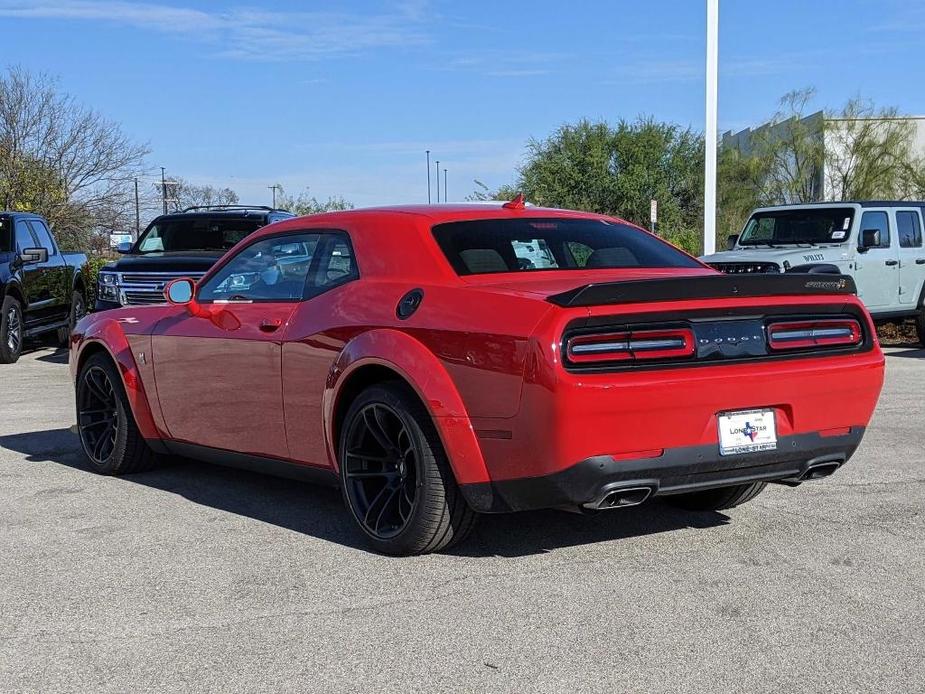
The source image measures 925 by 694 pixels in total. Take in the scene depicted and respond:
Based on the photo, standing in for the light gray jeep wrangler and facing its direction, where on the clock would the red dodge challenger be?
The red dodge challenger is roughly at 11 o'clock from the light gray jeep wrangler.

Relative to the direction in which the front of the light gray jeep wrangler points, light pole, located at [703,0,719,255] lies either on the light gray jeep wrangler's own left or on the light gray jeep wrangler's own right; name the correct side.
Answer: on the light gray jeep wrangler's own right

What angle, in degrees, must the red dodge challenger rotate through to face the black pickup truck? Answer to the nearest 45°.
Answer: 0° — it already faces it

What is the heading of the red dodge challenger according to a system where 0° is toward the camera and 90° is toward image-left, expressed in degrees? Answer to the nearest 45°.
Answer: approximately 135°

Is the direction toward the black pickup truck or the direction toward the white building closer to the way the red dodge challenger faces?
the black pickup truck

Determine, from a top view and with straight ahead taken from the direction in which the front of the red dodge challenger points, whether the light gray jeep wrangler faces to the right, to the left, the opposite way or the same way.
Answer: to the left

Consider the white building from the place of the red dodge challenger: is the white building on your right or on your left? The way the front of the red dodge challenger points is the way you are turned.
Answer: on your right

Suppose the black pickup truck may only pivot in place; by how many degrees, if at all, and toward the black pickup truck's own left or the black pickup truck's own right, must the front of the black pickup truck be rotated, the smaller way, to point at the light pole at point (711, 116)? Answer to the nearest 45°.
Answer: approximately 135° to the black pickup truck's own left

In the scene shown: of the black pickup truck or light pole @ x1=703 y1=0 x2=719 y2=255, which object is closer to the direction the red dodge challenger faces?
the black pickup truck

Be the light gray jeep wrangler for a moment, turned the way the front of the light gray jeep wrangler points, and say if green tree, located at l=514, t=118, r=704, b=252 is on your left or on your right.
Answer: on your right
